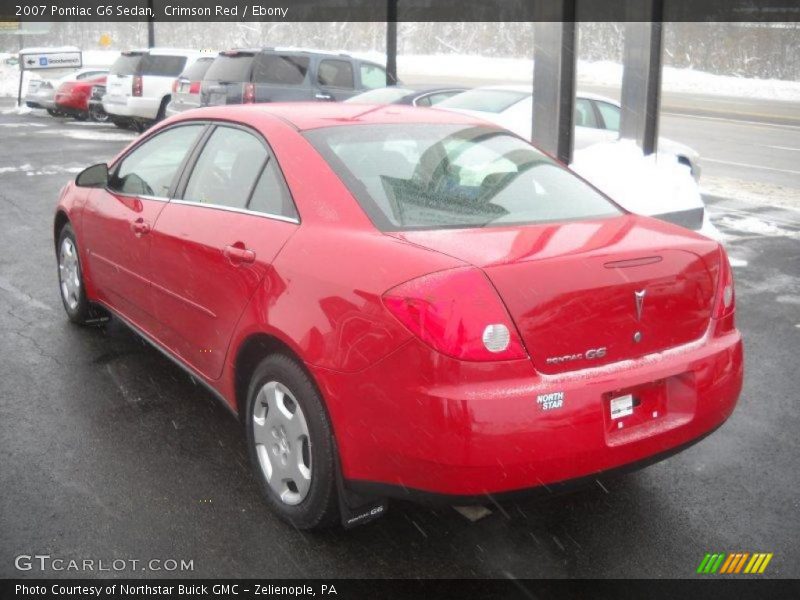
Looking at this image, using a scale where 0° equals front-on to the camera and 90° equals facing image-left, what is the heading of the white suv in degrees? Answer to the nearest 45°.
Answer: approximately 225°

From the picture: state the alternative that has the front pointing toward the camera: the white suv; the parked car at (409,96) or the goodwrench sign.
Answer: the goodwrench sign

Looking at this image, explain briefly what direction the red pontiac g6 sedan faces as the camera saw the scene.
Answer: facing away from the viewer and to the left of the viewer

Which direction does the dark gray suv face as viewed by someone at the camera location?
facing away from the viewer and to the right of the viewer

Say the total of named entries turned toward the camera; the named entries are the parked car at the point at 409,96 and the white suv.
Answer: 0

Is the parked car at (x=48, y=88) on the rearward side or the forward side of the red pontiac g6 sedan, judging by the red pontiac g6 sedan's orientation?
on the forward side

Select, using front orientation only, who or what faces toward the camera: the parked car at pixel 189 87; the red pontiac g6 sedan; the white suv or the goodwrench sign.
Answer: the goodwrench sign

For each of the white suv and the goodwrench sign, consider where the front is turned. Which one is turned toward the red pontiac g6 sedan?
the goodwrench sign

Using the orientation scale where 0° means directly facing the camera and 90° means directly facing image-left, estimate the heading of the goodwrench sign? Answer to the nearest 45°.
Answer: approximately 0°

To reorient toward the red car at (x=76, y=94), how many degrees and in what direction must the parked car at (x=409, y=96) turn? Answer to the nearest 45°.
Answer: approximately 90° to its left

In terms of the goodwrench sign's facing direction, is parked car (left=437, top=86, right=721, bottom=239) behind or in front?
in front

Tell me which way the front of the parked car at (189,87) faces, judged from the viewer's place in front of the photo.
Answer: facing away from the viewer and to the right of the viewer

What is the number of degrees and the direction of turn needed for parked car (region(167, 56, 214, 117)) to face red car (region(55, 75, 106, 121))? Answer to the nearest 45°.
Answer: approximately 45° to its left

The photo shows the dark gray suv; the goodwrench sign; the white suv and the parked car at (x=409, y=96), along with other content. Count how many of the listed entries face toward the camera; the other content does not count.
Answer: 1
